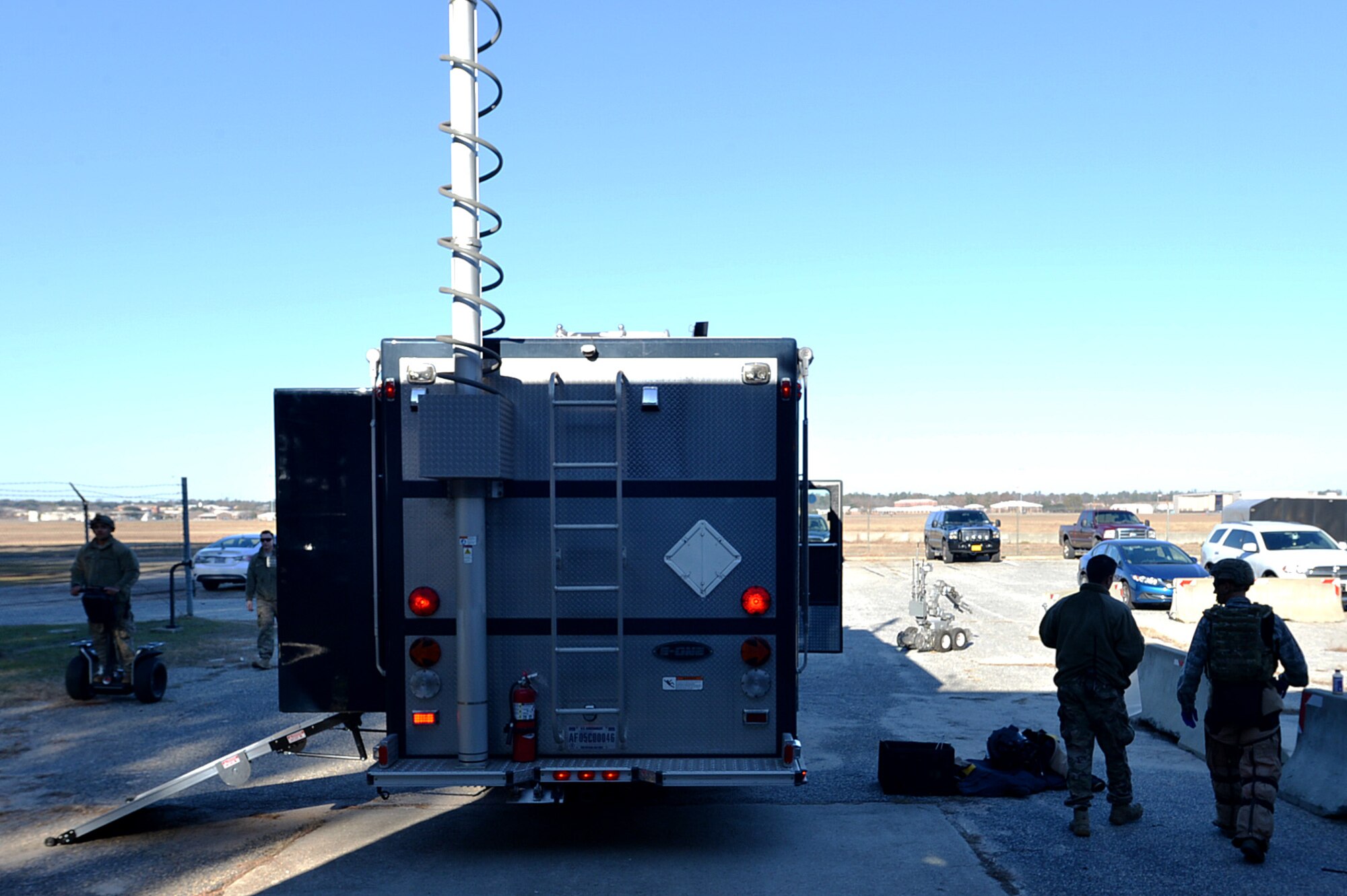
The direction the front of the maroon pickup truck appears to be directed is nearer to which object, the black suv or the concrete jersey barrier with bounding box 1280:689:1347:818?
the concrete jersey barrier

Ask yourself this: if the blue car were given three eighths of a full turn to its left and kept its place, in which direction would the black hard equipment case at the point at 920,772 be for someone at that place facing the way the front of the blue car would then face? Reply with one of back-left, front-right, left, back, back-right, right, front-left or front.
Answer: back

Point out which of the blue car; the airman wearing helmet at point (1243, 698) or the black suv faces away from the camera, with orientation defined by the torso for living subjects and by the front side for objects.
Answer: the airman wearing helmet

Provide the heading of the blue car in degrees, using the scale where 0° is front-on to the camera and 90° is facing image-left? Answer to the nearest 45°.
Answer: approximately 315°

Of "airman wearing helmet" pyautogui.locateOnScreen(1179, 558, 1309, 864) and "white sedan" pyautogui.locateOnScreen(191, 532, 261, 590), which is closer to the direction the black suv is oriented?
the airman wearing helmet

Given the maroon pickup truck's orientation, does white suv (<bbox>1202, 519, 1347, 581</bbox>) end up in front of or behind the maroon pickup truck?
in front

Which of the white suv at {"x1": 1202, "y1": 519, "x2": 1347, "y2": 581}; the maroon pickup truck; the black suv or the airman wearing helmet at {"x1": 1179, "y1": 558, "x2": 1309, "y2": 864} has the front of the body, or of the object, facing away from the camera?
the airman wearing helmet

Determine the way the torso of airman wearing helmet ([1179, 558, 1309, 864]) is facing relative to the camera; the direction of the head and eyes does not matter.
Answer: away from the camera

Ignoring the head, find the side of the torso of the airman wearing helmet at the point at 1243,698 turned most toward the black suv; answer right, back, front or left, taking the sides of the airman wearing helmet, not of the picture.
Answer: front

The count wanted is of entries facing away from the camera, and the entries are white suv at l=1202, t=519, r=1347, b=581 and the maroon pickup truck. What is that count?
0

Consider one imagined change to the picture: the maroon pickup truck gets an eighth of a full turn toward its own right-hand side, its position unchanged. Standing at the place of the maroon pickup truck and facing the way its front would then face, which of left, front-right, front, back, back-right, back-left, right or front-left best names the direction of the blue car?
front
